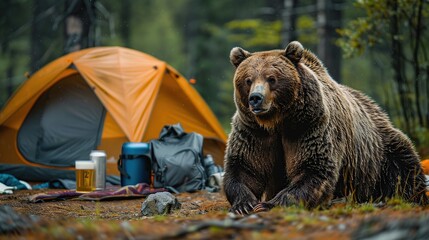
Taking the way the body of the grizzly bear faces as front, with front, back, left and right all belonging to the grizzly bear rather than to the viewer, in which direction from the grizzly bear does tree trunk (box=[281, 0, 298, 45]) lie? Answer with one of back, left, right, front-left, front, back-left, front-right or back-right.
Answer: back-right

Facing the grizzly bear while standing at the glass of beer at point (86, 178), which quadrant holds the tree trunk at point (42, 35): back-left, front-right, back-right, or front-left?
back-left

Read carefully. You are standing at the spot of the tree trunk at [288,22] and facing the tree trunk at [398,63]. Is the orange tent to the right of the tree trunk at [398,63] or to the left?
right

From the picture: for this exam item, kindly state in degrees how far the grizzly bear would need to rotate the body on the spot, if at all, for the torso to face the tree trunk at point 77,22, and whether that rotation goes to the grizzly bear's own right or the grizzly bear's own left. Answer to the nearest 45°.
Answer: approximately 90° to the grizzly bear's own right

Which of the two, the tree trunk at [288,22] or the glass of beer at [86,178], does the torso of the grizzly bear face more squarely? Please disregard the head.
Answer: the glass of beer

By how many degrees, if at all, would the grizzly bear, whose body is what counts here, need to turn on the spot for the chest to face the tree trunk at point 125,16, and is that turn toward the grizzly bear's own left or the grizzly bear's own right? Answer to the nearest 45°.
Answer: approximately 135° to the grizzly bear's own right

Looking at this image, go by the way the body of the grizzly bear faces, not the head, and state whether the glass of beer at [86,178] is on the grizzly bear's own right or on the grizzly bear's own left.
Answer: on the grizzly bear's own right

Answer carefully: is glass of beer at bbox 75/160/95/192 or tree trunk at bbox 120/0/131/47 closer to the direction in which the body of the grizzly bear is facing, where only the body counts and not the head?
the glass of beer

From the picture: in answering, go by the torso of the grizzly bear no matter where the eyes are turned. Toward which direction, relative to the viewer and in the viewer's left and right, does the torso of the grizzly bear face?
facing the viewer and to the left of the viewer

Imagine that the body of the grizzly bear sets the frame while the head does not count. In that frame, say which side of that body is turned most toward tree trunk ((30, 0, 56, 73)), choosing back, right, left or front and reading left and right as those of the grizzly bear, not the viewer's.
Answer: right

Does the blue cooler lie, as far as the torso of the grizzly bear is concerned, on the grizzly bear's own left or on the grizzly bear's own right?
on the grizzly bear's own right

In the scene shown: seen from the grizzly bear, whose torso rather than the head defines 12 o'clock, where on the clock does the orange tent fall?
The orange tent is roughly at 3 o'clock from the grizzly bear.

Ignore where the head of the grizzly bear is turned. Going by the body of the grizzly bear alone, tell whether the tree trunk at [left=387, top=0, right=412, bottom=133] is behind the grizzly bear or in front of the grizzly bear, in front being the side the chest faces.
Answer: behind
